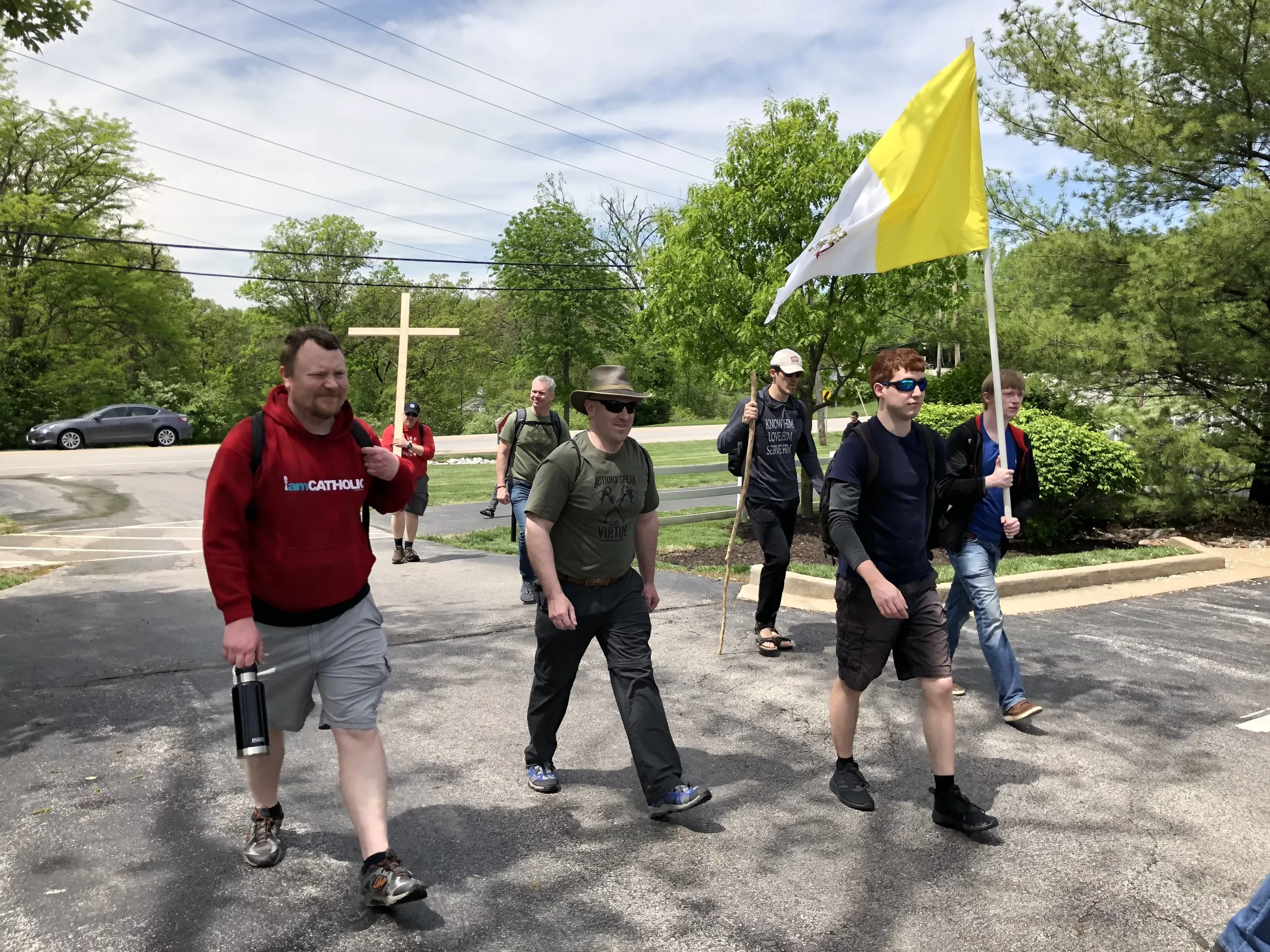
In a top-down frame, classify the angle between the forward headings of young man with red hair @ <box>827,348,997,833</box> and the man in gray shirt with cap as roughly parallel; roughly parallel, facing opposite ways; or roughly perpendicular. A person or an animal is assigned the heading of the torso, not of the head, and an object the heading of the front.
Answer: roughly parallel

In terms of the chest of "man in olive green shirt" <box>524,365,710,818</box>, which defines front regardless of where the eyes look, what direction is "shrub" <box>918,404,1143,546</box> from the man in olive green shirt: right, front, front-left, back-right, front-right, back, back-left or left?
left

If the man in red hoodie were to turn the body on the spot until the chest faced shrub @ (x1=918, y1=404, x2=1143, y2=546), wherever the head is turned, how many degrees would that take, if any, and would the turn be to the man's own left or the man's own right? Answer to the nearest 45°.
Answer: approximately 90° to the man's own left

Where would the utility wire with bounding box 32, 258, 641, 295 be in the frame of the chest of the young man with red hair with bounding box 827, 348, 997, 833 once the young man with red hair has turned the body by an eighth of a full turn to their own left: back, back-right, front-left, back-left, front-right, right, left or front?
back-left

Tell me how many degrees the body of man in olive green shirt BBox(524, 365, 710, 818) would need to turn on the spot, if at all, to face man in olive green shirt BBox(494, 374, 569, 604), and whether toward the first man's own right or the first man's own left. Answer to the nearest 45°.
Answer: approximately 135° to the first man's own left

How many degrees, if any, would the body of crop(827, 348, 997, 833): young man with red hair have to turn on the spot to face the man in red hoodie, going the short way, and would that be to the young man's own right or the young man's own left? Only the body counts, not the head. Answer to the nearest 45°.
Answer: approximately 90° to the young man's own right

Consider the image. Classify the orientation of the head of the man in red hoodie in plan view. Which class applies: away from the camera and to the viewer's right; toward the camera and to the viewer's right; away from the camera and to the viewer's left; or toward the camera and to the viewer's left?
toward the camera and to the viewer's right

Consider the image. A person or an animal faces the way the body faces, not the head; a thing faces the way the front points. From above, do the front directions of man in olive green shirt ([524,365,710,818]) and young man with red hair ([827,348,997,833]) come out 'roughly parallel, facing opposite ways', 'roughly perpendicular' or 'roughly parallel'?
roughly parallel

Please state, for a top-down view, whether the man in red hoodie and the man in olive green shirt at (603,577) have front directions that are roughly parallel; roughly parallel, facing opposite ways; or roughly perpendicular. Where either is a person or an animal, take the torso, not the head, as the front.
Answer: roughly parallel

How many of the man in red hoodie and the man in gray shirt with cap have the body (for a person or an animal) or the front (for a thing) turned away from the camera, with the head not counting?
0

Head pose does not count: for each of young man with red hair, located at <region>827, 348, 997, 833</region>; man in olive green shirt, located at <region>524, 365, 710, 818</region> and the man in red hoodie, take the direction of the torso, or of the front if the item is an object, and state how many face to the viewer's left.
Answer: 0

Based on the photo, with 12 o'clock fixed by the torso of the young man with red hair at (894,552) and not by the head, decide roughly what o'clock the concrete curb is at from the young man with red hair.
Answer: The concrete curb is roughly at 8 o'clock from the young man with red hair.

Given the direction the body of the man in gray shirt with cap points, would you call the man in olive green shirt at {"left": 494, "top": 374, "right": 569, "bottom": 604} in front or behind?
behind

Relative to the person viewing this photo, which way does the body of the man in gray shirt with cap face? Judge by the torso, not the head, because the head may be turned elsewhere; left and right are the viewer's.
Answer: facing the viewer and to the right of the viewer

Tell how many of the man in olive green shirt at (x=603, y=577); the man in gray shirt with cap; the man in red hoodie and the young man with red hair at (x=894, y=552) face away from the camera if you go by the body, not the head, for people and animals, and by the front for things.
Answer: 0
